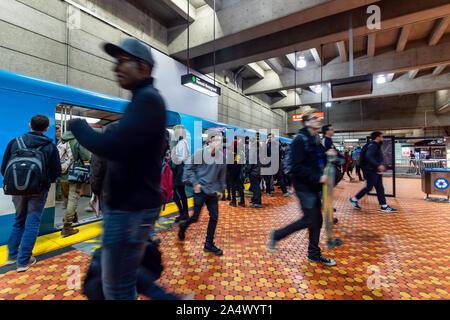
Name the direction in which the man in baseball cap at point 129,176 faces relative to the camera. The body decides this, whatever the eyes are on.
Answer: to the viewer's left

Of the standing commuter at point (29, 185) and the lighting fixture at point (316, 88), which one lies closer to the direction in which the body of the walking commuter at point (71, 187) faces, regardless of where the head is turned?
the standing commuter

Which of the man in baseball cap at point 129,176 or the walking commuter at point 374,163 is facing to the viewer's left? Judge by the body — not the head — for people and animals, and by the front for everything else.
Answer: the man in baseball cap

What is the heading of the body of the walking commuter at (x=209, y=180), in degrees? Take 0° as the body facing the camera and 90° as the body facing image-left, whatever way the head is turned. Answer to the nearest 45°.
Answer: approximately 315°

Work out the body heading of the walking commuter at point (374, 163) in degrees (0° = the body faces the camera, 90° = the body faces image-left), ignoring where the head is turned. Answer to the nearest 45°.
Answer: approximately 270°
